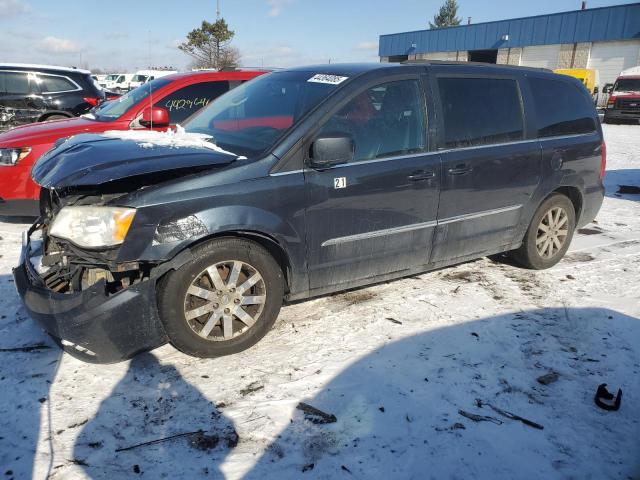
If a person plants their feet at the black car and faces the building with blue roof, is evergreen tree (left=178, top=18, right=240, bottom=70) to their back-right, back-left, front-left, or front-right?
front-left

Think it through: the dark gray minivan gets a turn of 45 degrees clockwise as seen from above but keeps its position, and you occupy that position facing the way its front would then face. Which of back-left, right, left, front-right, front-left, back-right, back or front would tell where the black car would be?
front-right

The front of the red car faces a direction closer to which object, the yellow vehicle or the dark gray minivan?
the dark gray minivan

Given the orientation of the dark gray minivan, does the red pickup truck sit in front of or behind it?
behind

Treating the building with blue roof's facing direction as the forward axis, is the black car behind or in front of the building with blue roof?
in front

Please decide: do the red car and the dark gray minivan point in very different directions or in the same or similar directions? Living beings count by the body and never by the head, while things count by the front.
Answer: same or similar directions

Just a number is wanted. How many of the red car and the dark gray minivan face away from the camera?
0

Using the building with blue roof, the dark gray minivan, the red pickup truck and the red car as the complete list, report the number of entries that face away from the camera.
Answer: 0

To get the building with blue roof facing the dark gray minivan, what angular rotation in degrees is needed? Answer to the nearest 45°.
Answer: approximately 45° to its left

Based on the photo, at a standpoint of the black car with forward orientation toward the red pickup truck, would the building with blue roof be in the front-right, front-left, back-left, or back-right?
front-left

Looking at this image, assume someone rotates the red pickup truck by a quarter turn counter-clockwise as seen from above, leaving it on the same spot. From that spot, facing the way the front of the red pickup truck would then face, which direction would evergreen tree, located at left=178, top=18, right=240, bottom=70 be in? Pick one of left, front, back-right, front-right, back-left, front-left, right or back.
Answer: back

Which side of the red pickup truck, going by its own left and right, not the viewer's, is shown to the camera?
front

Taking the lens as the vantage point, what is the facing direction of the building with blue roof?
facing the viewer and to the left of the viewer
